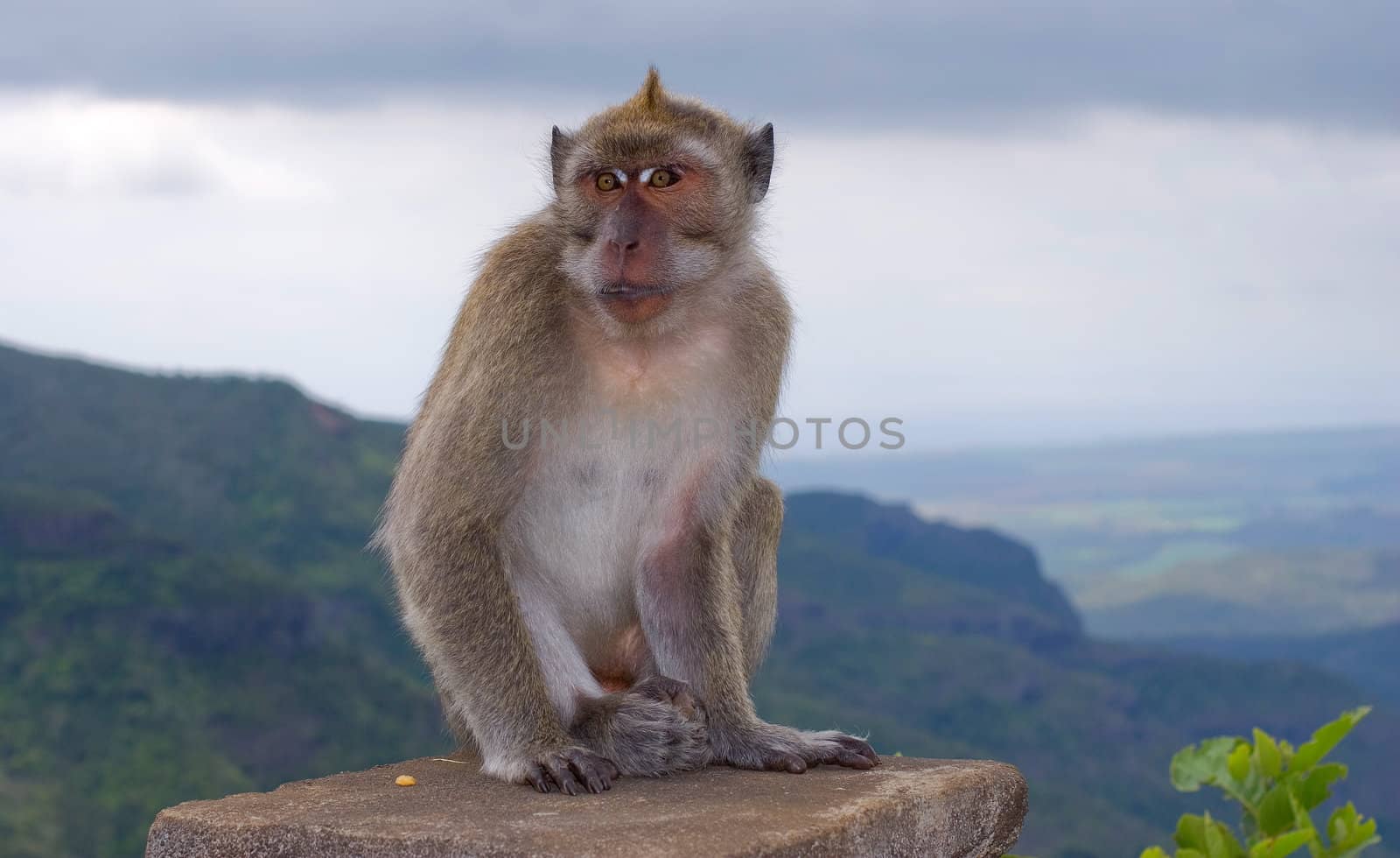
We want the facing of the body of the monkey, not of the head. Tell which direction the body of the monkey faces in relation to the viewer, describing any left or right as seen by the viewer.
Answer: facing the viewer

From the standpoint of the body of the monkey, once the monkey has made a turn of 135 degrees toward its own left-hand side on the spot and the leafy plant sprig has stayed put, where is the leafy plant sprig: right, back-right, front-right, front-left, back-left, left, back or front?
right
